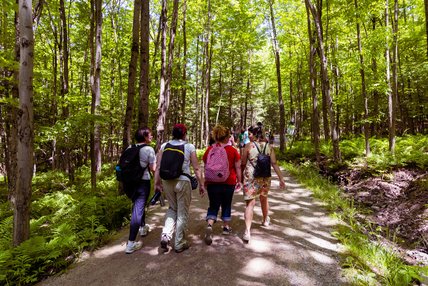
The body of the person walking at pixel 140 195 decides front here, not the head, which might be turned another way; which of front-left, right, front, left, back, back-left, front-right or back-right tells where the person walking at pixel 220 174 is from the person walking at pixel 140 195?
front-right

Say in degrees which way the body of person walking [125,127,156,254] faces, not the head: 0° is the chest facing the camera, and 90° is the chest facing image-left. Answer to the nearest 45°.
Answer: approximately 225°

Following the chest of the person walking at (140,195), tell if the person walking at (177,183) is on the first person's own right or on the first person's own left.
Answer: on the first person's own right

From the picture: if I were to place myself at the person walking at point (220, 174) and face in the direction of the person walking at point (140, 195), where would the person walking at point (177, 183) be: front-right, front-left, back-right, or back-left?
front-left

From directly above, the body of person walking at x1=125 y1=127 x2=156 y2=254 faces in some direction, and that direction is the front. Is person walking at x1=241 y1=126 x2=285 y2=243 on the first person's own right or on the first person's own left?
on the first person's own right

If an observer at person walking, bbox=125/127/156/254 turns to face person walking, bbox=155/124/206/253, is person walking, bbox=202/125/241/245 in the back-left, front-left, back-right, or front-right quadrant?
front-left
